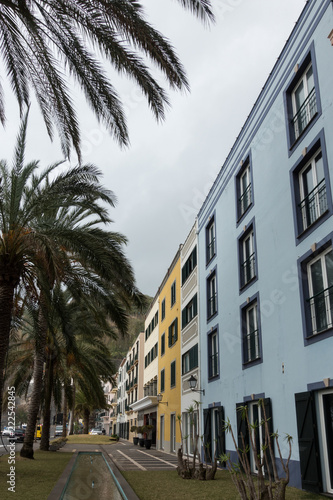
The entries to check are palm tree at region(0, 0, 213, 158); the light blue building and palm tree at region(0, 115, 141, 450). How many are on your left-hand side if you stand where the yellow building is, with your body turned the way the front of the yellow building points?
3

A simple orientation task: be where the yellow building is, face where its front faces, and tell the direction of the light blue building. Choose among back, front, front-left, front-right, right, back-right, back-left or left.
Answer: left

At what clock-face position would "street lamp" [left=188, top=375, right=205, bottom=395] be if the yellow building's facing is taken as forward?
The street lamp is roughly at 9 o'clock from the yellow building.

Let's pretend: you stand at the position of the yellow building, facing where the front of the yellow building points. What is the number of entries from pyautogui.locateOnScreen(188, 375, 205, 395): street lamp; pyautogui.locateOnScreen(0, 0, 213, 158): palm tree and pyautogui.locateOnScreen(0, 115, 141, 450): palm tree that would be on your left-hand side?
3

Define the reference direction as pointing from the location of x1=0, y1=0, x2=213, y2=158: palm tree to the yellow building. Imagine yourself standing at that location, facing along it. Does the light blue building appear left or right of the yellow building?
right

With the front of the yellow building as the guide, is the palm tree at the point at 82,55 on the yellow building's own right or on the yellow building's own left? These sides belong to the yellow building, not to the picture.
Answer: on the yellow building's own left

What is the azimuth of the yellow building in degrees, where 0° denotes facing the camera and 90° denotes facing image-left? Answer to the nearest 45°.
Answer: approximately 90°
